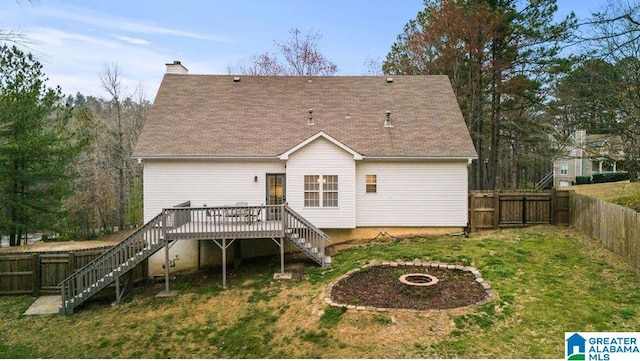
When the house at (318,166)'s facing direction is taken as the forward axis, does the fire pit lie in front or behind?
behind

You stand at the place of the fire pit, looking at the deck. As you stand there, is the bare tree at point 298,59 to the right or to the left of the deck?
right

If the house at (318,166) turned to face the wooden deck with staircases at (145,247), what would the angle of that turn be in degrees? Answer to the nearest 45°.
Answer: approximately 135° to its left

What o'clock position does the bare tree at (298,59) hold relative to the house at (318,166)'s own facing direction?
The bare tree is roughly at 12 o'clock from the house.

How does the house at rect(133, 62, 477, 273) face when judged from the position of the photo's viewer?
facing away from the viewer

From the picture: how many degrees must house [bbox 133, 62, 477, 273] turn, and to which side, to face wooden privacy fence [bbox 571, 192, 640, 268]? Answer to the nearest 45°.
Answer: approximately 135° to its right

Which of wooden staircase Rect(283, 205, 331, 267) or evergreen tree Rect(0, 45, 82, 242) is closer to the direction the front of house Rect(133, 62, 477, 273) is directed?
the evergreen tree

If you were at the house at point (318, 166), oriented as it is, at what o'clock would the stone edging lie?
The stone edging is roughly at 5 o'clock from the house.

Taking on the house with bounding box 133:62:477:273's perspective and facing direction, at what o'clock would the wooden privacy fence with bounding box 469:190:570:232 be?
The wooden privacy fence is roughly at 3 o'clock from the house.

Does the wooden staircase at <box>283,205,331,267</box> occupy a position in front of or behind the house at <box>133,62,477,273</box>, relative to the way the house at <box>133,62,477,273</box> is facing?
behind

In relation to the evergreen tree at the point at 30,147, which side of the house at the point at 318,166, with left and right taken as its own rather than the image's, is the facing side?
left
